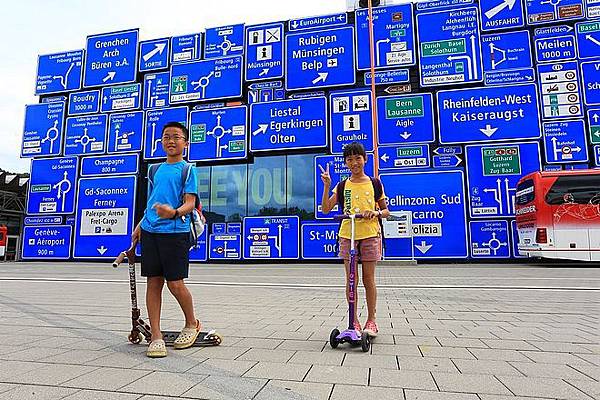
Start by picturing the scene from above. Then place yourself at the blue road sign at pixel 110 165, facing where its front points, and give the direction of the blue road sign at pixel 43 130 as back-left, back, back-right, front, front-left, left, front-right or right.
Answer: back-right

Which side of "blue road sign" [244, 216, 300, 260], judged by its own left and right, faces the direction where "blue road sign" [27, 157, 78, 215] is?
right

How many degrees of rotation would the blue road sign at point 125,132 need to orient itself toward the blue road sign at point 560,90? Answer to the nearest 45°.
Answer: approximately 45° to its left

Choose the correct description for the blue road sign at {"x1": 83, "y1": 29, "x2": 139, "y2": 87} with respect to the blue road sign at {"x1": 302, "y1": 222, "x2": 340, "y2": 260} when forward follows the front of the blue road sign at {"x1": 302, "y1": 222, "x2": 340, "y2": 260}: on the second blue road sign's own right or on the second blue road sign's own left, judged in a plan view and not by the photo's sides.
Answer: on the second blue road sign's own right

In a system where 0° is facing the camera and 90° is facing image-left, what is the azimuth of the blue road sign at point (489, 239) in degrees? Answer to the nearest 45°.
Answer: approximately 0°

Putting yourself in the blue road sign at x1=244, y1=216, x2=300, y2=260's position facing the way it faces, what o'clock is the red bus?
The red bus is roughly at 10 o'clock from the blue road sign.

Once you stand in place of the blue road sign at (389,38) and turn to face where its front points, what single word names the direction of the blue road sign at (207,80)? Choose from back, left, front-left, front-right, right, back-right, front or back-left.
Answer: right

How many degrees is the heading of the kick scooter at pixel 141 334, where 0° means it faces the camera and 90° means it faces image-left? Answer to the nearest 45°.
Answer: approximately 90°

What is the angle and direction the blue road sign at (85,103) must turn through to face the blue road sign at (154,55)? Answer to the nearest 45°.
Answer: approximately 45° to its left

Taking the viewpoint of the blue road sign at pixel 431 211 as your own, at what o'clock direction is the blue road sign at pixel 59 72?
the blue road sign at pixel 59 72 is roughly at 3 o'clock from the blue road sign at pixel 431 211.

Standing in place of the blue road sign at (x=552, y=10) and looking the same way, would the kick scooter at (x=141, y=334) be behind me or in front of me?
in front
